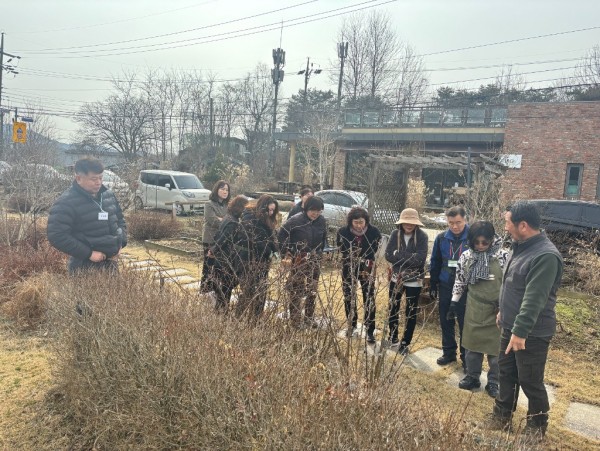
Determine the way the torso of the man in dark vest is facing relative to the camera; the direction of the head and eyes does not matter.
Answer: to the viewer's left

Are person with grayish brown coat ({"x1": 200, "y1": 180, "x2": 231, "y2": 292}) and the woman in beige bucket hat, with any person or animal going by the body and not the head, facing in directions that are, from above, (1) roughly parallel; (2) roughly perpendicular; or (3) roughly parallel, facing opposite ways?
roughly perpendicular

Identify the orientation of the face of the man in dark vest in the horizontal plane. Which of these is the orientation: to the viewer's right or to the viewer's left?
to the viewer's left

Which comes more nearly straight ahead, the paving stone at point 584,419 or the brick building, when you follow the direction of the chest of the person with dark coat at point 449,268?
the paving stone

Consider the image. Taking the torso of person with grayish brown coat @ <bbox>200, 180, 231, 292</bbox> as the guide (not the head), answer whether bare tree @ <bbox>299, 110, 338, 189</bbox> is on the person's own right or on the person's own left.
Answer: on the person's own left
